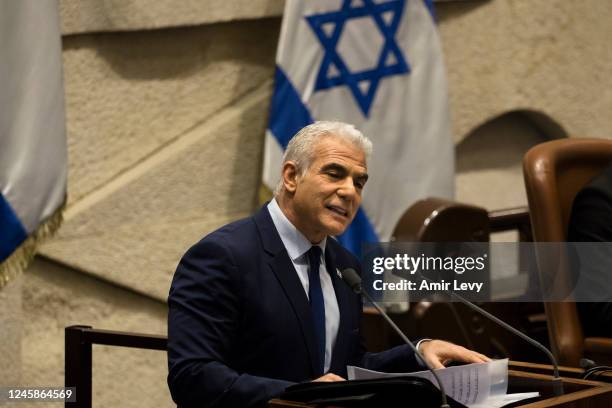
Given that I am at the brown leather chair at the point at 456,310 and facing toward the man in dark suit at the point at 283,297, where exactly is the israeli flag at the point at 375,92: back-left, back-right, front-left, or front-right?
back-right

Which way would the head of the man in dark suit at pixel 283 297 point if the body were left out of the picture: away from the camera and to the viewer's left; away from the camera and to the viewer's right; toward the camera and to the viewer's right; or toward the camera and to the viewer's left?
toward the camera and to the viewer's right

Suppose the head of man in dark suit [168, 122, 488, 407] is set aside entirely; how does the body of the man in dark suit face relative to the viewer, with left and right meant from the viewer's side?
facing the viewer and to the right of the viewer

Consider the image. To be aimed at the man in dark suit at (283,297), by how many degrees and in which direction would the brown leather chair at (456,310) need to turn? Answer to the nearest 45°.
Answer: approximately 45° to its right

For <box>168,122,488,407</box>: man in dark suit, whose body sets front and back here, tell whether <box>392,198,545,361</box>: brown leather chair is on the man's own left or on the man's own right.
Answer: on the man's own left

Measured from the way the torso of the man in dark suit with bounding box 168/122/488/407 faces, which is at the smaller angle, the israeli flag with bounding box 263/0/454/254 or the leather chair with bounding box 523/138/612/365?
the leather chair

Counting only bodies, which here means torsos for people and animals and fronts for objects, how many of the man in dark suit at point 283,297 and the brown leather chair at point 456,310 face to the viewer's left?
0

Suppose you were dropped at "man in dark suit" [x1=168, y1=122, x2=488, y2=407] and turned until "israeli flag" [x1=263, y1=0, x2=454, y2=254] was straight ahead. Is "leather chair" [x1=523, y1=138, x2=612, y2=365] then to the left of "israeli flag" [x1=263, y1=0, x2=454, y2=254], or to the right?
right

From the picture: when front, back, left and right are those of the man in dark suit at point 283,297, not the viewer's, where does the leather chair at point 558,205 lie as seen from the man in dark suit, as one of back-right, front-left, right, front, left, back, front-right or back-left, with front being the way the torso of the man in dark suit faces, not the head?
left

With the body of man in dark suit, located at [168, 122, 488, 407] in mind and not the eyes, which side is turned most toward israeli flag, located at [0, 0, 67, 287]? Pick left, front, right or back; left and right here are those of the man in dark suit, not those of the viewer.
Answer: back
